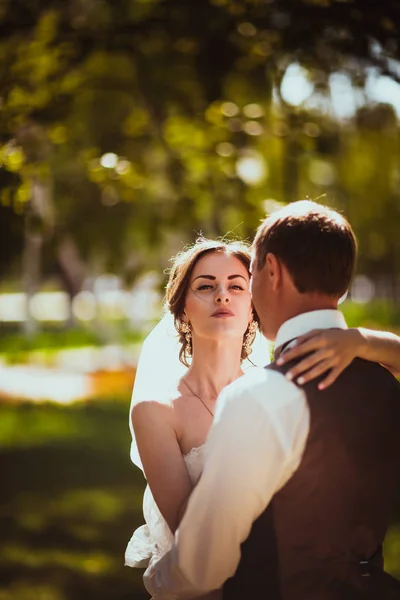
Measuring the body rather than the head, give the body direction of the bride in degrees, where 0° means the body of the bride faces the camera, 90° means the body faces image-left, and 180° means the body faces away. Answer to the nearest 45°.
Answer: approximately 315°

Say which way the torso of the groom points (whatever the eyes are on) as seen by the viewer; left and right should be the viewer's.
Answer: facing away from the viewer and to the left of the viewer

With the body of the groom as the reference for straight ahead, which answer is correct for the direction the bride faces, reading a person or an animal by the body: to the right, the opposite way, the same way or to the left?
the opposite way
